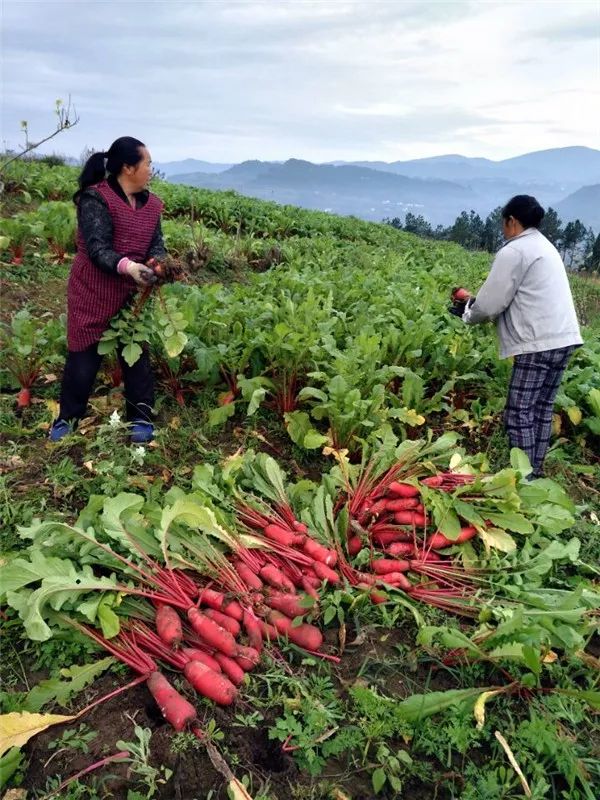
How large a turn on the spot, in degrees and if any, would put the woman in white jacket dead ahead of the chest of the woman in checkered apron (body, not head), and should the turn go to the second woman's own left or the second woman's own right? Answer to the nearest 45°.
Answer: approximately 45° to the second woman's own left

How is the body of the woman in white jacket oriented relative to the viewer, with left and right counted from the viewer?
facing away from the viewer and to the left of the viewer

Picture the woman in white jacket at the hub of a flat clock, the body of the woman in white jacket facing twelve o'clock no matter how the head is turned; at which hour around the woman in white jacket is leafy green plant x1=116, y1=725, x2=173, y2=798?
The leafy green plant is roughly at 8 o'clock from the woman in white jacket.

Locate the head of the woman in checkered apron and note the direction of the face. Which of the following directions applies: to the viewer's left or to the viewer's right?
to the viewer's right

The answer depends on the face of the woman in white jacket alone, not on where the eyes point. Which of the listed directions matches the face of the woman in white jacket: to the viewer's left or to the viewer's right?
to the viewer's left

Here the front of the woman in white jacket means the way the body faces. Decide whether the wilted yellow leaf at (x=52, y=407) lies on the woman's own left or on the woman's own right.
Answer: on the woman's own left

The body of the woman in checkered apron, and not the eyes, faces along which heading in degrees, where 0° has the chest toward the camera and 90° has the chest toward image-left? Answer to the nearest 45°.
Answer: approximately 315°

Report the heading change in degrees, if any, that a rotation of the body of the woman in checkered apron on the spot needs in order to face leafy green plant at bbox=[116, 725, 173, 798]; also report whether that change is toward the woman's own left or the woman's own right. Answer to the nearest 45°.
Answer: approximately 45° to the woman's own right
